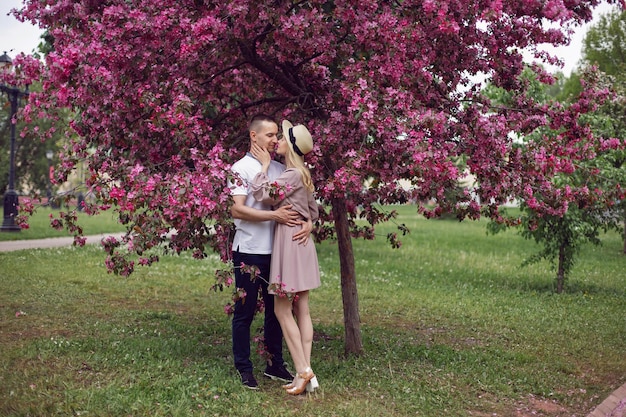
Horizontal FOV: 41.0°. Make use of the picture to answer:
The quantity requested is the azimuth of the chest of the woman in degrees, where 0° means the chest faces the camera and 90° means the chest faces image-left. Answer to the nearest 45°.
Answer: approximately 90°
